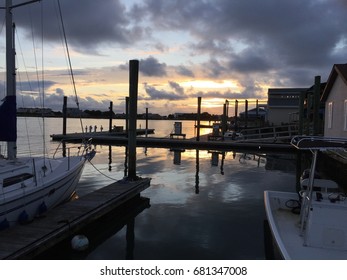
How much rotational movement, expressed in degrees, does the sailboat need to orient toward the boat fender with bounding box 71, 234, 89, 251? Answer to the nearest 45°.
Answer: approximately 90° to its right

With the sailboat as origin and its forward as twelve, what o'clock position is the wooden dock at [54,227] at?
The wooden dock is roughly at 4 o'clock from the sailboat.

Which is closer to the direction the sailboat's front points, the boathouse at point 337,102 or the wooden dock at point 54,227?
the boathouse

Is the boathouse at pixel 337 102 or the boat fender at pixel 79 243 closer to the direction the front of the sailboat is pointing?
the boathouse

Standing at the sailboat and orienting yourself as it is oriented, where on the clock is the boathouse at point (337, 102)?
The boathouse is roughly at 1 o'clock from the sailboat.

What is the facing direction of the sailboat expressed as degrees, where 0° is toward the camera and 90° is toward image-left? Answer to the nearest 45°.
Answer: approximately 225°

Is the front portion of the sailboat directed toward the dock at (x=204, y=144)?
yes
